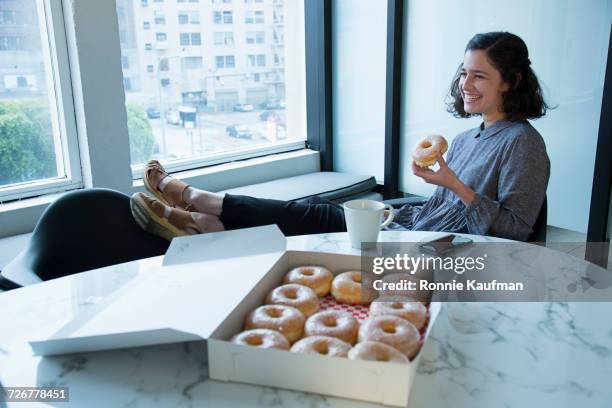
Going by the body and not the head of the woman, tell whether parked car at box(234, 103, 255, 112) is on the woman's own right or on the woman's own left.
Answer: on the woman's own right

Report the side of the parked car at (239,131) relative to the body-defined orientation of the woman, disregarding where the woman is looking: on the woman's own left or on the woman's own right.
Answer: on the woman's own right

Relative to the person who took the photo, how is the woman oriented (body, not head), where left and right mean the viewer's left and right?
facing to the left of the viewer

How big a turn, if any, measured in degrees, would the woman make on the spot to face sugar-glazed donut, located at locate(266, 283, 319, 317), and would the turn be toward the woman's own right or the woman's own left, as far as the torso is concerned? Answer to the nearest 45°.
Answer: approximately 45° to the woman's own left

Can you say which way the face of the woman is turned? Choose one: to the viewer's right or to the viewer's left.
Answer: to the viewer's left

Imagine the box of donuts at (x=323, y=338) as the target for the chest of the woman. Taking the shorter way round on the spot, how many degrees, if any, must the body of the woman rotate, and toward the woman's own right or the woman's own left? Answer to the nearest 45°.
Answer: approximately 45° to the woman's own left

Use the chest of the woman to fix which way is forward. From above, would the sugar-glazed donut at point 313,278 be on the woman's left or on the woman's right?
on the woman's left

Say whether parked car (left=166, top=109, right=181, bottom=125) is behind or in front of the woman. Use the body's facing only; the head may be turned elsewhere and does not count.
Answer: in front

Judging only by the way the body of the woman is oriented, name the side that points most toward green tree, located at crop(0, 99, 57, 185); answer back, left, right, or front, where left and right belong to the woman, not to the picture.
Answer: front

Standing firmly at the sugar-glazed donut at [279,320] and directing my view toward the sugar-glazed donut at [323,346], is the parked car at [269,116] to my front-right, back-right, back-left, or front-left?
back-left

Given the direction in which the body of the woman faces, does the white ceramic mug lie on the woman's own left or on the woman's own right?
on the woman's own left

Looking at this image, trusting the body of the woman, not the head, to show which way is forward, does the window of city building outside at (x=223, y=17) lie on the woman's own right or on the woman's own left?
on the woman's own right

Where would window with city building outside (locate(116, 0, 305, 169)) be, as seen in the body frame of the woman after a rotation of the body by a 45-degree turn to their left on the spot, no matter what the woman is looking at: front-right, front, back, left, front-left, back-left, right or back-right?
right

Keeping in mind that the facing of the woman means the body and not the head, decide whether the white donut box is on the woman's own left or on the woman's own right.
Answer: on the woman's own left
